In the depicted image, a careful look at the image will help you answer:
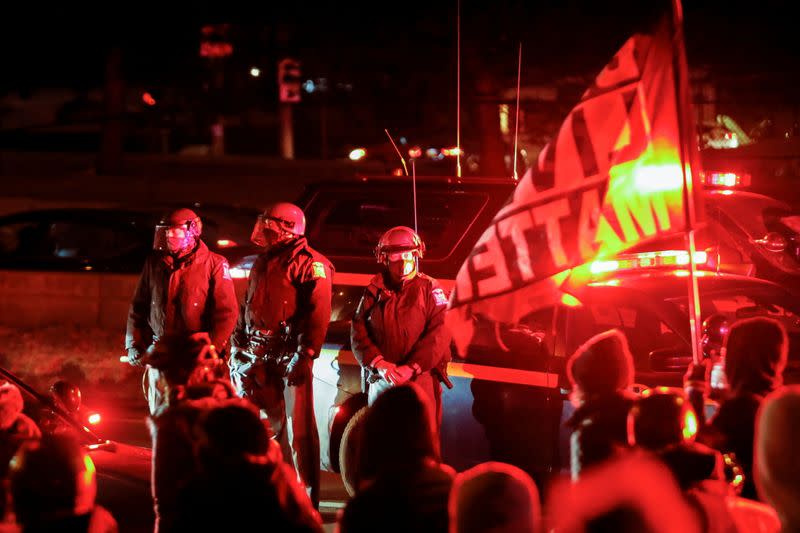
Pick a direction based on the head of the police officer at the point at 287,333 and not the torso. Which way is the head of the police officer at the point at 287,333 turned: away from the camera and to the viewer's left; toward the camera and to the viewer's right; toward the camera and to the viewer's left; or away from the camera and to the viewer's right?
toward the camera and to the viewer's left

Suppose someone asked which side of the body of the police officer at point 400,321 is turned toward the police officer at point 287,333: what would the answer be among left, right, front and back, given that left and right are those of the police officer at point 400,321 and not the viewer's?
right

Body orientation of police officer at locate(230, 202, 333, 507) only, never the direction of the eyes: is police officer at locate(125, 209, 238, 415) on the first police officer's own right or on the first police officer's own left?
on the first police officer's own right

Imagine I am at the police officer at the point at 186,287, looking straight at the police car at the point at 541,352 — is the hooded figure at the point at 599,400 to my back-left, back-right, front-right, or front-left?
front-right

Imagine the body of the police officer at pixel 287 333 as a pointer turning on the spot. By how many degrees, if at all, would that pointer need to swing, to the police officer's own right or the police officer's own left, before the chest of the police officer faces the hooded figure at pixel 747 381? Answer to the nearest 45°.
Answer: approximately 90° to the police officer's own left

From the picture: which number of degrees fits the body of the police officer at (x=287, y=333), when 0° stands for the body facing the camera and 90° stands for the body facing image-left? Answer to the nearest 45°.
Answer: approximately 45°

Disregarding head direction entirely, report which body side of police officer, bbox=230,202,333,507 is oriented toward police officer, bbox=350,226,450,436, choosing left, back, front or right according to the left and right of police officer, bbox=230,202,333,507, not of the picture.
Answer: left

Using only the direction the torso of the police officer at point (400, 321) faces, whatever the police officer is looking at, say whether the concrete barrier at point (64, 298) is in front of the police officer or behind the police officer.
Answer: behind

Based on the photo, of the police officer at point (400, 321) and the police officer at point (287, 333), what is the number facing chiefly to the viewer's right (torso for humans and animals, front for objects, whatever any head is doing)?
0

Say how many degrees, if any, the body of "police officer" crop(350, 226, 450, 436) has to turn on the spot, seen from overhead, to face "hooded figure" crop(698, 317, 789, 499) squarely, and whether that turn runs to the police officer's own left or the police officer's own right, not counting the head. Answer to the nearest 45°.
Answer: approximately 45° to the police officer's own left

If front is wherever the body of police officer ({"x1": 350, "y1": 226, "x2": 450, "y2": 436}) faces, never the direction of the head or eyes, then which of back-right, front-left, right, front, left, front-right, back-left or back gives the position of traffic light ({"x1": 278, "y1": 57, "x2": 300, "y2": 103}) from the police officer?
back

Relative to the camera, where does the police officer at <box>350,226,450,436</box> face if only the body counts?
toward the camera
